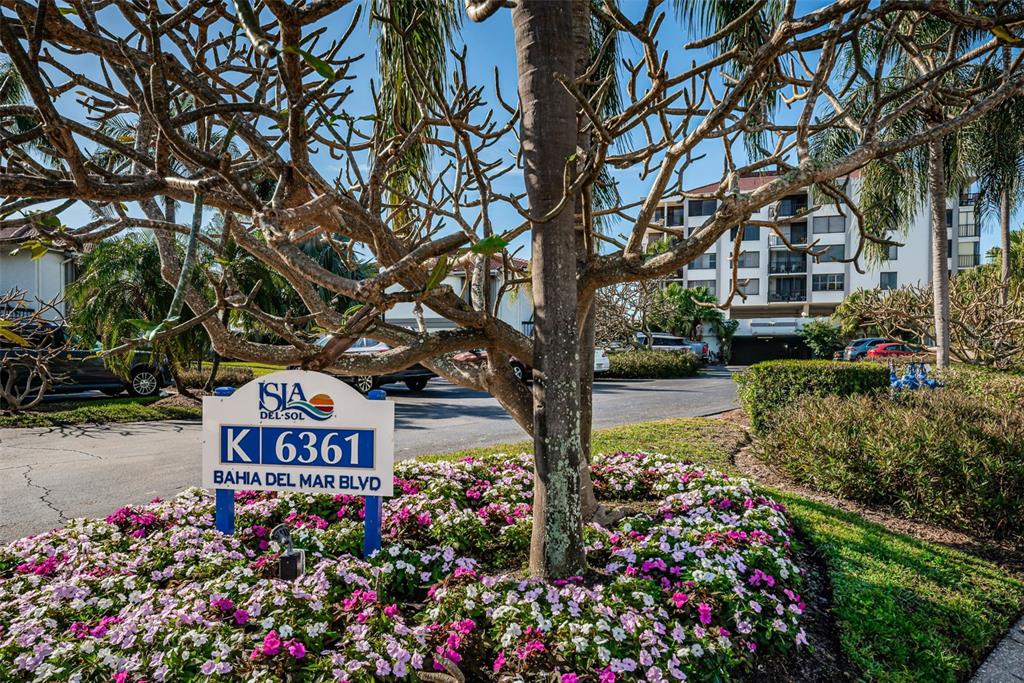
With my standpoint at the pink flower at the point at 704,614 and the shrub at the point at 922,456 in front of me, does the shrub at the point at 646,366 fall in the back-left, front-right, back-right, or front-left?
front-left

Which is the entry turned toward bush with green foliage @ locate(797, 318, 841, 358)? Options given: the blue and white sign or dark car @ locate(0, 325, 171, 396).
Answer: the dark car

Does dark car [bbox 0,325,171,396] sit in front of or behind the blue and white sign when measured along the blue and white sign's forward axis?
behind

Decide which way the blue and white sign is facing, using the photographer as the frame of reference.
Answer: facing the viewer

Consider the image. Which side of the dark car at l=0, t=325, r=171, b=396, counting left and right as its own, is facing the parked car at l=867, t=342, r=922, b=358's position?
front

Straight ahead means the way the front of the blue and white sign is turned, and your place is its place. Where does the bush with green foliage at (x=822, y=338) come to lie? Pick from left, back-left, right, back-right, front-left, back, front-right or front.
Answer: back-left

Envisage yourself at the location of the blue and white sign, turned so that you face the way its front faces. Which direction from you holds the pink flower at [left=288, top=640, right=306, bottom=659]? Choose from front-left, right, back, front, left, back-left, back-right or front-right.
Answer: front

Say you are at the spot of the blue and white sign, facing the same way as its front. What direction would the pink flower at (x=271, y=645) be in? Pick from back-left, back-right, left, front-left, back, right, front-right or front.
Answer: front

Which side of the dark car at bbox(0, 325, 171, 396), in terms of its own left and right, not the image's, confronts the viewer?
right

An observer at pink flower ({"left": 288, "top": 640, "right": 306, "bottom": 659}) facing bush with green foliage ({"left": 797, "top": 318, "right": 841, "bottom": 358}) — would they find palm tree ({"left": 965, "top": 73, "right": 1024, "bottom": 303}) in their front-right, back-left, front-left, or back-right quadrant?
front-right

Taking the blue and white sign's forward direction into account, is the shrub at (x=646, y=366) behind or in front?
behind

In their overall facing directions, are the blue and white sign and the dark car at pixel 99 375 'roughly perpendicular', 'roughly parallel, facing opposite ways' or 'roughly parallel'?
roughly perpendicular

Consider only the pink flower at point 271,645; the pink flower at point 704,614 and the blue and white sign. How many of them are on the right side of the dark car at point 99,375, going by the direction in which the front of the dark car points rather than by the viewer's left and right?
3

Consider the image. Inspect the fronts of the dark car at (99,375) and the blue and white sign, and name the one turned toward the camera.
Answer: the blue and white sign
